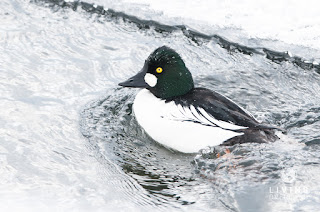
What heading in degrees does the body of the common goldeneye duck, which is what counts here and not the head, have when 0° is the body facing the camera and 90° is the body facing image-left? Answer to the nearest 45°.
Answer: approximately 90°
